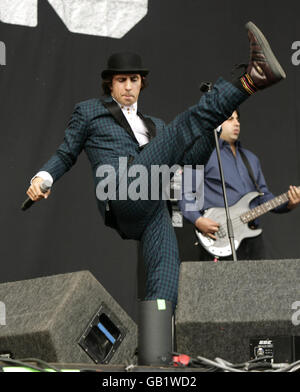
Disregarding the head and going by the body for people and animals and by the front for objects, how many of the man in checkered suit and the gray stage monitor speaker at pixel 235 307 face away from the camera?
1

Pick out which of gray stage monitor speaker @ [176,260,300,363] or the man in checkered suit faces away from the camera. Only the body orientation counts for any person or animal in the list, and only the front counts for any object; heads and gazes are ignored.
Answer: the gray stage monitor speaker

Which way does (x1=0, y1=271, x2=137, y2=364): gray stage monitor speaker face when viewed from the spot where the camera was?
facing away from the viewer and to the right of the viewer

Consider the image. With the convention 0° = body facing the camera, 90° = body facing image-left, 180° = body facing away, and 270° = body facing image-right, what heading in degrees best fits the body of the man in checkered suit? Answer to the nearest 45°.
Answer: approximately 315°

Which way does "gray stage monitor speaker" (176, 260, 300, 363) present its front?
away from the camera
